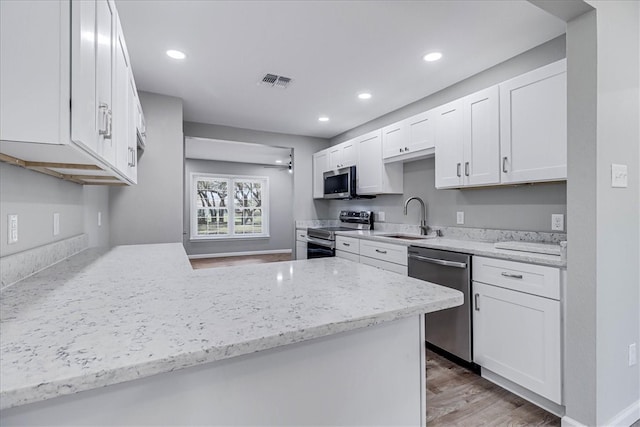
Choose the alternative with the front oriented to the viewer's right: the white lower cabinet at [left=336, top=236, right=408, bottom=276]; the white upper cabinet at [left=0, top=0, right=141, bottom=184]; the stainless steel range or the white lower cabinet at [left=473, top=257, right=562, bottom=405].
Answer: the white upper cabinet

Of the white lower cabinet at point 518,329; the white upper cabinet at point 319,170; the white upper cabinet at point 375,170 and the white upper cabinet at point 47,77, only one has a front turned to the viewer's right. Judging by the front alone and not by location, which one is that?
the white upper cabinet at point 47,77

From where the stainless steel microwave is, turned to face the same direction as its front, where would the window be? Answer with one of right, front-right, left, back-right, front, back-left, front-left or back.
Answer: right

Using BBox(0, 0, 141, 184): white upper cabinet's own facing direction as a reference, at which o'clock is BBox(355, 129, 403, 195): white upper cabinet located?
BBox(355, 129, 403, 195): white upper cabinet is roughly at 11 o'clock from BBox(0, 0, 141, 184): white upper cabinet.

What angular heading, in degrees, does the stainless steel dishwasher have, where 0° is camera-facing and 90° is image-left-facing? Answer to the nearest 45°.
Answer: approximately 45°

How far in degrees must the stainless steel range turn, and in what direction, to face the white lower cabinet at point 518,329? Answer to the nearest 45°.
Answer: approximately 90° to its left

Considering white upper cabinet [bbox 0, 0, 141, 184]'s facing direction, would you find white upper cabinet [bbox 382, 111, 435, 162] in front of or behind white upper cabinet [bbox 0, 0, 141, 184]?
in front

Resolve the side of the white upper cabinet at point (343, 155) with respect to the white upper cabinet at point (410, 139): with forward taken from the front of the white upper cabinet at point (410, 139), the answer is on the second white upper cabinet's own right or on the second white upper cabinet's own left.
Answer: on the second white upper cabinet's own right

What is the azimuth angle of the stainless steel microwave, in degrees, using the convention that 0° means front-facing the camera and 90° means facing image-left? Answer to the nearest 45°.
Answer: approximately 45°

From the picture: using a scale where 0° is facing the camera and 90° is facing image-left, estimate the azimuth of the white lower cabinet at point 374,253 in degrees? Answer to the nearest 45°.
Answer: approximately 45°

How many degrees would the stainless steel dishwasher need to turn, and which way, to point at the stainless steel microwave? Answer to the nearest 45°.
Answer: approximately 90° to its right
